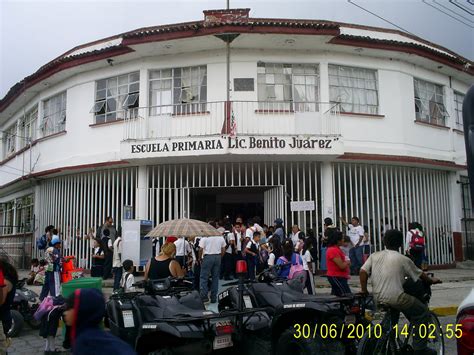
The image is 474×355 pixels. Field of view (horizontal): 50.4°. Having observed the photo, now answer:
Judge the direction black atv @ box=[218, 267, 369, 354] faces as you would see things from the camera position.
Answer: facing away from the viewer and to the left of the viewer

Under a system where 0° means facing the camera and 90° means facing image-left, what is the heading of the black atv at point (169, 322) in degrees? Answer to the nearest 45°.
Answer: approximately 135°

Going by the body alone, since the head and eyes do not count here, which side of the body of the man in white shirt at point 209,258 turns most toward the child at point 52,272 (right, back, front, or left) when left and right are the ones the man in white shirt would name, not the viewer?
left

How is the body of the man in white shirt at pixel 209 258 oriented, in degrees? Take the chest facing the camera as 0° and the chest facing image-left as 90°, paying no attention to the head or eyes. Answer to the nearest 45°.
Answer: approximately 180°

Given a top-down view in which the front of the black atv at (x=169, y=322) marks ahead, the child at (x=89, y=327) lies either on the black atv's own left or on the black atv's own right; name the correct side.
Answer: on the black atv's own left

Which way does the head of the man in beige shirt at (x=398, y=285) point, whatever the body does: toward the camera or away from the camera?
away from the camera
